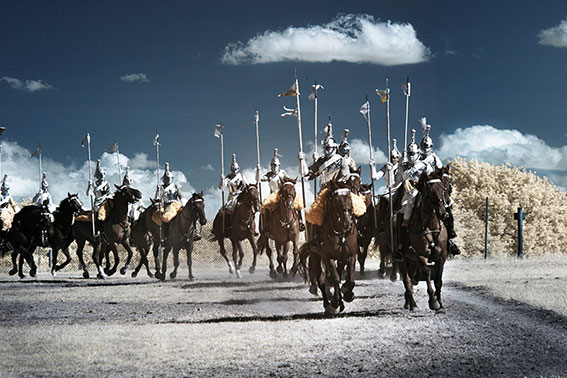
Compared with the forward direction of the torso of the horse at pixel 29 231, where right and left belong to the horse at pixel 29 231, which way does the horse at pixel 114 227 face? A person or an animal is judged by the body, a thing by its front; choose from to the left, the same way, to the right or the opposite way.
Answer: the same way

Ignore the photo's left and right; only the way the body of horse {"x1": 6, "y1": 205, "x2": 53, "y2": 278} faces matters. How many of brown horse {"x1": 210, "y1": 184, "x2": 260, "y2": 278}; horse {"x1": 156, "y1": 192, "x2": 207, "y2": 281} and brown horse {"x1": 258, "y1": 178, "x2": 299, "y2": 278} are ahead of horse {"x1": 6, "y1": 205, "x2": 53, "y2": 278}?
3

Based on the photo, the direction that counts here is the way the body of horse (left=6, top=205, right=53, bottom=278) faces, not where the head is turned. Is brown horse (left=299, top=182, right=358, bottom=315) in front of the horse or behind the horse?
in front

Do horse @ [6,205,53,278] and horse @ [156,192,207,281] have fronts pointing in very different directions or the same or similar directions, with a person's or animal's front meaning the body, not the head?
same or similar directions

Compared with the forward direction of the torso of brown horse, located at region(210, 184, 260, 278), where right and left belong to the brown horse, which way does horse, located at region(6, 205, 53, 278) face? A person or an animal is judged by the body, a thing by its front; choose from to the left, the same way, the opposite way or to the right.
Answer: the same way

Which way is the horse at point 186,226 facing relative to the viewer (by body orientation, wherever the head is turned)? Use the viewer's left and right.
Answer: facing the viewer and to the right of the viewer

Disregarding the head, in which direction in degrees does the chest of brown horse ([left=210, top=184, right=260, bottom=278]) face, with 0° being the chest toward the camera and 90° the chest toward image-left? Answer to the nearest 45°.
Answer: approximately 315°

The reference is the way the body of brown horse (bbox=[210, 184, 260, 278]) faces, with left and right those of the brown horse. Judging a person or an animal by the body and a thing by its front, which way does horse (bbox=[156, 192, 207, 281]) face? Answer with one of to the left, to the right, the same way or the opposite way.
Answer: the same way

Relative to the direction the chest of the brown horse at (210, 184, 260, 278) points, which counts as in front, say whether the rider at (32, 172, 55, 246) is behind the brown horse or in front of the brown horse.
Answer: behind

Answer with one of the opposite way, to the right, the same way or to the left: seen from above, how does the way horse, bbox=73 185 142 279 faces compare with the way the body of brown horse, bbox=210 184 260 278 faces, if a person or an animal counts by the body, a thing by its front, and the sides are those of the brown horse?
the same way

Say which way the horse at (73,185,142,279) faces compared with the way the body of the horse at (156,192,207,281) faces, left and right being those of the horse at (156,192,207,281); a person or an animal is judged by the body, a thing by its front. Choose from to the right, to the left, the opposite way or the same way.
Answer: the same way

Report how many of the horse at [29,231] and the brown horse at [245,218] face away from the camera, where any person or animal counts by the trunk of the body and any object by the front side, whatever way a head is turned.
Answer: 0
